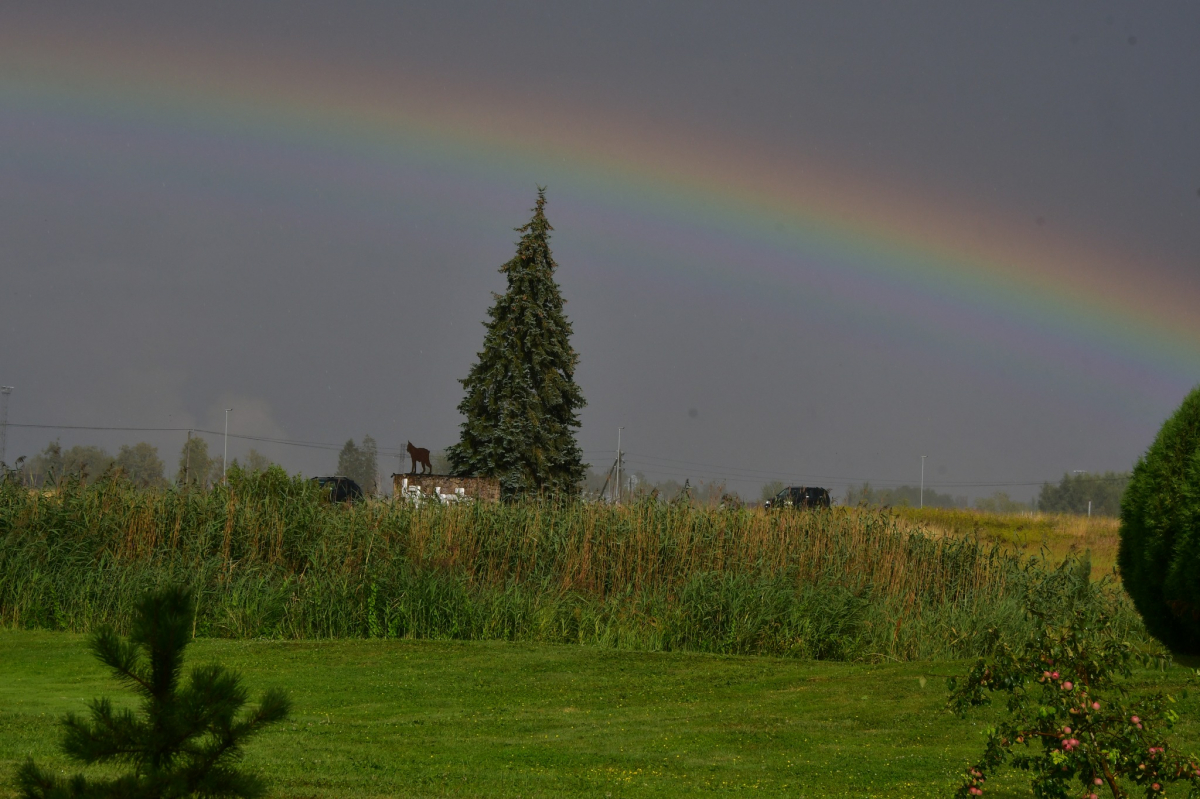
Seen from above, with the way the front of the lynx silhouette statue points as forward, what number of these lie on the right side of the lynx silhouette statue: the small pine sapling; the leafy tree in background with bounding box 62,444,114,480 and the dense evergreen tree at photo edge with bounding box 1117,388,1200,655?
0

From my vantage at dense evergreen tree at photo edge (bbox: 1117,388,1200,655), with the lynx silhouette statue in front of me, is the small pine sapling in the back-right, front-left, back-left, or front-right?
back-left

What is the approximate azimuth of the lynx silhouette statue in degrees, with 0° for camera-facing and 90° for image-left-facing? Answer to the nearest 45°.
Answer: approximately 90°

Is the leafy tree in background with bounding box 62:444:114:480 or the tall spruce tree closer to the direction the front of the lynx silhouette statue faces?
the leafy tree in background

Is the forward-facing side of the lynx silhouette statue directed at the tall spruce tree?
no

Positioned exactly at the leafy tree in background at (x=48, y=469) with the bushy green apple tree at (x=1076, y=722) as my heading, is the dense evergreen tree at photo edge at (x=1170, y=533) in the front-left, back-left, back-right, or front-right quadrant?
front-left

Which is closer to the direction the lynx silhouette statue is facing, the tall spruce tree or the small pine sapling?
the small pine sapling

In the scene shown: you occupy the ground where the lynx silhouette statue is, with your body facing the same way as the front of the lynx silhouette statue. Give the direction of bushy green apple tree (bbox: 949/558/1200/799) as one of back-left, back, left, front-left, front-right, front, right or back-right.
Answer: left

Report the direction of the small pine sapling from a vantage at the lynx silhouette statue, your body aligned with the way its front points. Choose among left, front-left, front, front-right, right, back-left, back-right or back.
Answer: left

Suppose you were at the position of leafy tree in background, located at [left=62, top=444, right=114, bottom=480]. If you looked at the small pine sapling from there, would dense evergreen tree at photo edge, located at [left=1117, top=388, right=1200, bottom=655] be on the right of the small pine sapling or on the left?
left

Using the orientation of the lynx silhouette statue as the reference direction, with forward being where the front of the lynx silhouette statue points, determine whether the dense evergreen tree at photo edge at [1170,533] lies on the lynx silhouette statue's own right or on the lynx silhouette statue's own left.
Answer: on the lynx silhouette statue's own left
